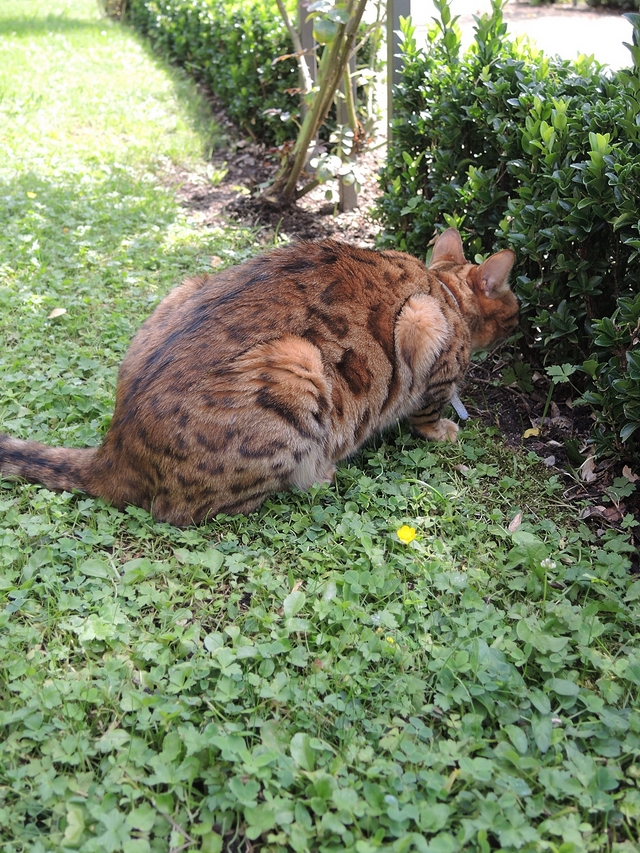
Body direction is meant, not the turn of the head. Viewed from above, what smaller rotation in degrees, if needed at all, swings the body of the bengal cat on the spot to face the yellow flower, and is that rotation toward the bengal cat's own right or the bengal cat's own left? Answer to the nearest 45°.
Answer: approximately 90° to the bengal cat's own right

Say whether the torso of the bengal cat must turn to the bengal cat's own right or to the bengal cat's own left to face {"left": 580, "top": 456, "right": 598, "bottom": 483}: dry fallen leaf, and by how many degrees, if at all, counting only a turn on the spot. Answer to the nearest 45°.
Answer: approximately 45° to the bengal cat's own right

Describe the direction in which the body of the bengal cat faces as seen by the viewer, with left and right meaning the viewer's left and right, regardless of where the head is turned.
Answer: facing away from the viewer and to the right of the viewer

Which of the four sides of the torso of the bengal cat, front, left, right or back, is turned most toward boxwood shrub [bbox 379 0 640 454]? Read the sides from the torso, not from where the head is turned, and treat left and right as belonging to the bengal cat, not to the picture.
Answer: front

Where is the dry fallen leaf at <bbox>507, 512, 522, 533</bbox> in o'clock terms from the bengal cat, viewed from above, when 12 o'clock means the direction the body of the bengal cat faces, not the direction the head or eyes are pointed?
The dry fallen leaf is roughly at 2 o'clock from the bengal cat.

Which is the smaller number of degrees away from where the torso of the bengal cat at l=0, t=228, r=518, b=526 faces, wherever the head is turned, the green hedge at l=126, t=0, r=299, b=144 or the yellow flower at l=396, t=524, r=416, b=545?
the green hedge

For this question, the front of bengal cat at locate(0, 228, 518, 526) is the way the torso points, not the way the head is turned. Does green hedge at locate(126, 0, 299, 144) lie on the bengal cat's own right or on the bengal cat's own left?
on the bengal cat's own left

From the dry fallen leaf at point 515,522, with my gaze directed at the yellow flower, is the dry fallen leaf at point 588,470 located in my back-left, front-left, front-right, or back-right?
back-right

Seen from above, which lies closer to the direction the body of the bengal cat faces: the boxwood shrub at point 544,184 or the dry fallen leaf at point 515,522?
the boxwood shrub
